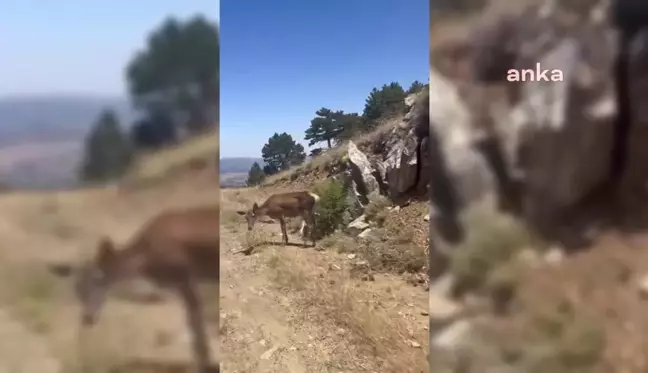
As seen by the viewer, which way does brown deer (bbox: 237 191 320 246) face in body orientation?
to the viewer's left
